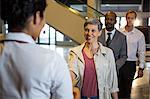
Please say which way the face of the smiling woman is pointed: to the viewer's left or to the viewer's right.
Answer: to the viewer's left

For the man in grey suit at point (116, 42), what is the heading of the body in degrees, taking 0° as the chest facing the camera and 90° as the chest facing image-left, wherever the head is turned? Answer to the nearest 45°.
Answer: approximately 45°

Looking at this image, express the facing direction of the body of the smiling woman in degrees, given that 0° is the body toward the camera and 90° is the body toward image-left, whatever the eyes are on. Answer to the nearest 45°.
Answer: approximately 45°

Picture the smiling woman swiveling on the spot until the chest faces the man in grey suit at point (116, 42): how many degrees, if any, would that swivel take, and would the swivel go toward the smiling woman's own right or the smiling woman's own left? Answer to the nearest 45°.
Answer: approximately 135° to the smiling woman's own right
